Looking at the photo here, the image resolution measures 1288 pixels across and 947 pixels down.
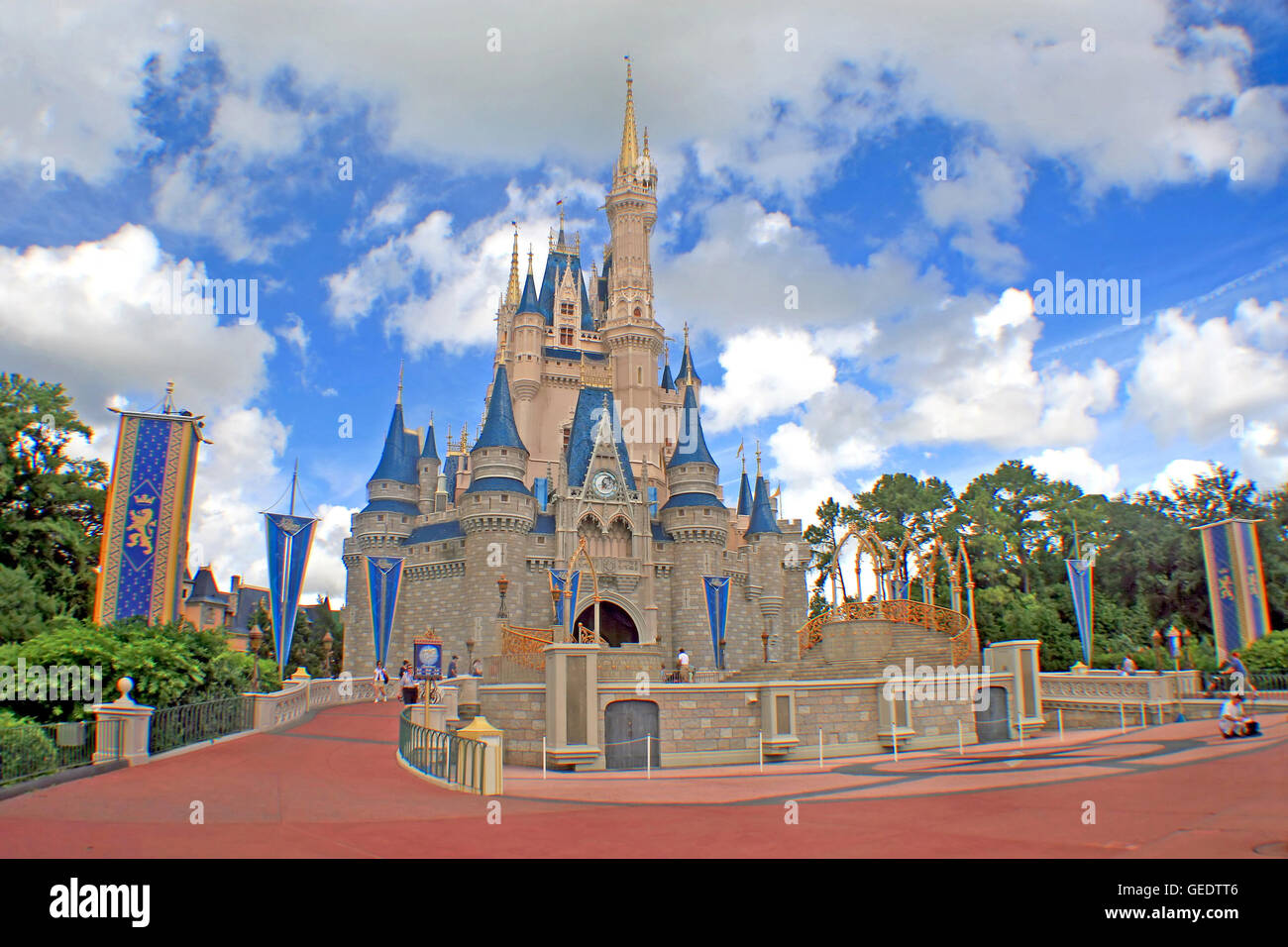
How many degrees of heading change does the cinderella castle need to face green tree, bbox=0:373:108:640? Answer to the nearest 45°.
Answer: approximately 45° to its right

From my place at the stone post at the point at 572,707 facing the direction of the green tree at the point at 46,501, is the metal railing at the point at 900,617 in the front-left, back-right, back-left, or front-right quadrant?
back-right

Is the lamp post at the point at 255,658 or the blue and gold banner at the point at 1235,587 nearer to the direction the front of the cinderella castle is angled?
the lamp post

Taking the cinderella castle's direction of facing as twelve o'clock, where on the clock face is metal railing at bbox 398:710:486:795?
The metal railing is roughly at 12 o'clock from the cinderella castle.

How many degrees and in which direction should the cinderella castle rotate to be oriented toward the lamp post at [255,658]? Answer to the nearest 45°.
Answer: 0° — it already faces it

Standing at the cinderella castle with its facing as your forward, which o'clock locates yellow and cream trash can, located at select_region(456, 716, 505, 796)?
The yellow and cream trash can is roughly at 12 o'clock from the cinderella castle.

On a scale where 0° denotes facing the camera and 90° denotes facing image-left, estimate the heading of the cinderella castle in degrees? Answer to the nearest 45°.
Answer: approximately 0°

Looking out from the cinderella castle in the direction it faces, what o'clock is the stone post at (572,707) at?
The stone post is roughly at 12 o'clock from the cinderella castle.
